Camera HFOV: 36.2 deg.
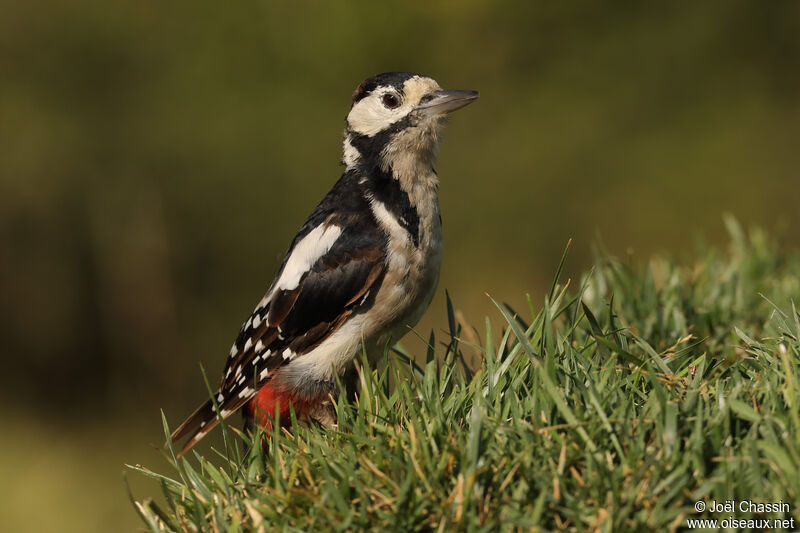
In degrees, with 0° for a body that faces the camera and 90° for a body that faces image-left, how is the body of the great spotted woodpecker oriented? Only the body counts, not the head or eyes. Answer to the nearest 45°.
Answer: approximately 270°
